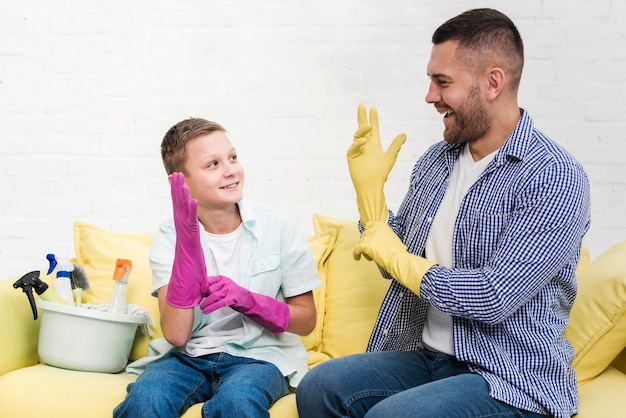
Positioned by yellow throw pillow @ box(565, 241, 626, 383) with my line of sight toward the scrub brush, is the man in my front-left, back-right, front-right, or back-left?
front-left

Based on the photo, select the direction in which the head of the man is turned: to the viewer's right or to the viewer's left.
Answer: to the viewer's left

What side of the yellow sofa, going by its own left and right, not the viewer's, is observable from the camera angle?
front

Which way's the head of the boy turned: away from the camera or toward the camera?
toward the camera

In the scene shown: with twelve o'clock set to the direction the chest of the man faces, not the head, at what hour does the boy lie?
The boy is roughly at 2 o'clock from the man.

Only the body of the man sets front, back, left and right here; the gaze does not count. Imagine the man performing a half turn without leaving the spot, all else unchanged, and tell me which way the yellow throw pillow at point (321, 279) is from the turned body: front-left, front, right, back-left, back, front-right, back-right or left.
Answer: left

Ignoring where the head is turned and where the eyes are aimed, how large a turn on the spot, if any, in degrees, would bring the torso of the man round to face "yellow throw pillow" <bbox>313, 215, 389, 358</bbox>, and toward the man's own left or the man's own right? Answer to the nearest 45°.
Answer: approximately 90° to the man's own right
